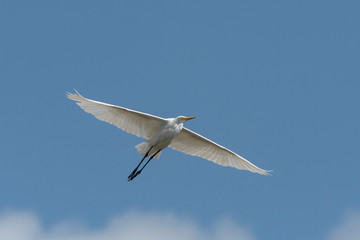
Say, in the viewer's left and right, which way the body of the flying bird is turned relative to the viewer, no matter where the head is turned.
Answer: facing the viewer and to the right of the viewer
